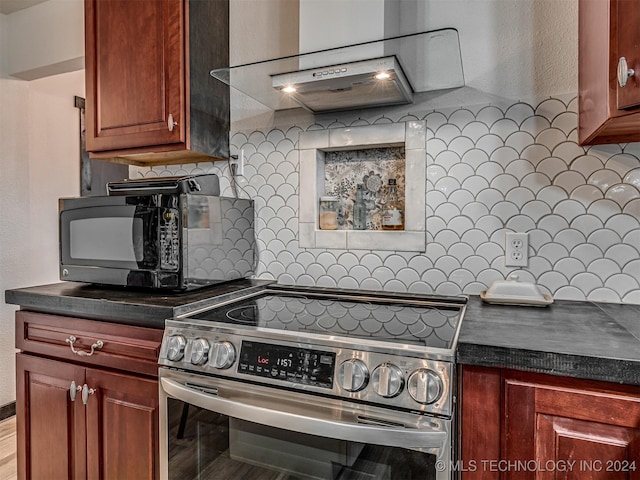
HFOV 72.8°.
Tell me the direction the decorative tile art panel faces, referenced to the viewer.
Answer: facing the viewer

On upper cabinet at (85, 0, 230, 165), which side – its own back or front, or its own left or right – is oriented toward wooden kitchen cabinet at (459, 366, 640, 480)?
left

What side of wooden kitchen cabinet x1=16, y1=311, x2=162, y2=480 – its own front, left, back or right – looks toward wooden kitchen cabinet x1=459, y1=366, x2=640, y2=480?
left

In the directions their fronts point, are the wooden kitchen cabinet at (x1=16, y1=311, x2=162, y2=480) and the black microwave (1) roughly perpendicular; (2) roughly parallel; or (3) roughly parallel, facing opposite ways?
roughly parallel

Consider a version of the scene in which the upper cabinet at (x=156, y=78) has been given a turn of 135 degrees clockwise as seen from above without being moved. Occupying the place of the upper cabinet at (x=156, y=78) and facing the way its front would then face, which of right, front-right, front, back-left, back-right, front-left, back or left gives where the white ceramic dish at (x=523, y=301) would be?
back-right

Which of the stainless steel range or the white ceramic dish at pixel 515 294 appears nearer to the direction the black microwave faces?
the stainless steel range

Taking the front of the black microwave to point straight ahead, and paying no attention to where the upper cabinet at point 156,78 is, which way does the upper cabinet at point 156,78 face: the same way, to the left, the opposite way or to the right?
the same way

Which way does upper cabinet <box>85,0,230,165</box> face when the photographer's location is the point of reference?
facing the viewer and to the left of the viewer

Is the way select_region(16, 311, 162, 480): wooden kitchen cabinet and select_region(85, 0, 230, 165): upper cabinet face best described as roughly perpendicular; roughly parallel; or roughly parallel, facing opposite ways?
roughly parallel

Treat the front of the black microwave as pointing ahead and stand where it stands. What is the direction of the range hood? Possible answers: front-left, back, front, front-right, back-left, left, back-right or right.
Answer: left

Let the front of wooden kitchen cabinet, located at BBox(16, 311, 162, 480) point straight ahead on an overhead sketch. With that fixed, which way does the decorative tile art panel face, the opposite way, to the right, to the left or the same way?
the same way

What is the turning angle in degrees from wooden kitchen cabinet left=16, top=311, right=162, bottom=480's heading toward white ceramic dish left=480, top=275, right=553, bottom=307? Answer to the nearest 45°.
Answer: approximately 90° to its left

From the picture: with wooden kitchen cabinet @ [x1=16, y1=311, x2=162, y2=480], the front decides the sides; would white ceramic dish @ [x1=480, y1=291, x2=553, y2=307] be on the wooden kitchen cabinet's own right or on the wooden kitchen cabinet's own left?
on the wooden kitchen cabinet's own left

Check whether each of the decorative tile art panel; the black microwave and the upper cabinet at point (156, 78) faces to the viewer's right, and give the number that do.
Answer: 0

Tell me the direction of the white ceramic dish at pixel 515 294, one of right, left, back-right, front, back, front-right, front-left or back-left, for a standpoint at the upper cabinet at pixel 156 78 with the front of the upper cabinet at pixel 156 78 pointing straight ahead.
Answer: left

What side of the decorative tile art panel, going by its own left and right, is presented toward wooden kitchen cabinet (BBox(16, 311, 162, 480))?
right
